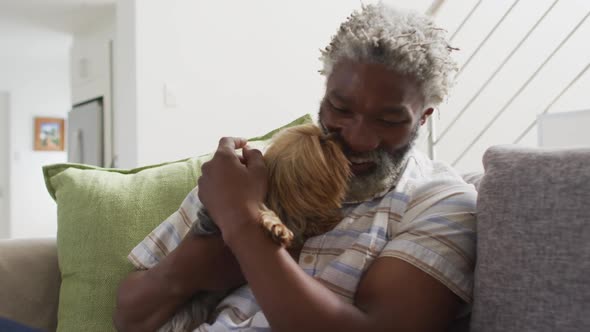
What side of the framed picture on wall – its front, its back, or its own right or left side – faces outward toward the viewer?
front

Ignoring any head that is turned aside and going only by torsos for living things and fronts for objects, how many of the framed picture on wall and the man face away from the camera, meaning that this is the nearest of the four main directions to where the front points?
0

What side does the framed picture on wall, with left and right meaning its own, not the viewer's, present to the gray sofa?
front

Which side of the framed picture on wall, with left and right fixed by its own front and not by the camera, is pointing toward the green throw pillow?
front

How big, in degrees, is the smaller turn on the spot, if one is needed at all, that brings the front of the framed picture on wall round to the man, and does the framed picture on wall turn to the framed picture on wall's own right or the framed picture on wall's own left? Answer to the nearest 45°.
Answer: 0° — it already faces them

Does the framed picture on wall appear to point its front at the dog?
yes

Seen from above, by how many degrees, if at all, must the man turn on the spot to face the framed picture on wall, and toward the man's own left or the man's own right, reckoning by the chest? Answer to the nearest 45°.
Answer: approximately 90° to the man's own right

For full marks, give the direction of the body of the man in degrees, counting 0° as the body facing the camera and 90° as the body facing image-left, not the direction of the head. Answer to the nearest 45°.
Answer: approximately 45°
